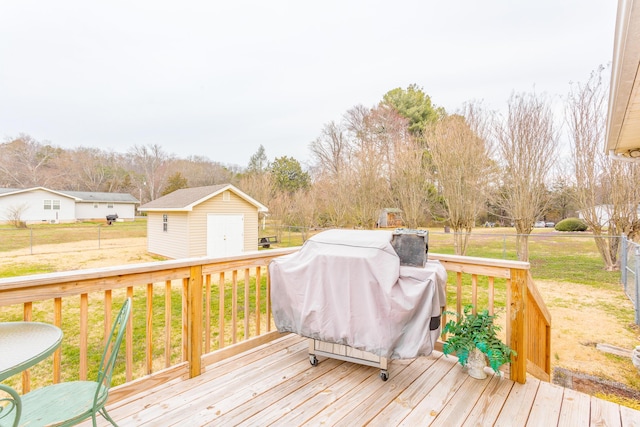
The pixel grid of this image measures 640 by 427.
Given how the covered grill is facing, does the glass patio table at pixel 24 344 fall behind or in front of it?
in front

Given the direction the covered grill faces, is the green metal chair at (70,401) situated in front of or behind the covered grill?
in front

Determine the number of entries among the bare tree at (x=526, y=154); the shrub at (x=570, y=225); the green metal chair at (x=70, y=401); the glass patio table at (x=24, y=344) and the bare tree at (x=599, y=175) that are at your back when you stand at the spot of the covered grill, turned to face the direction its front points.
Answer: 3

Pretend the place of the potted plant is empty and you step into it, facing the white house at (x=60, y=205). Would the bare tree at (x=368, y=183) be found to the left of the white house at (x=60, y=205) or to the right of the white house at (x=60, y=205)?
right

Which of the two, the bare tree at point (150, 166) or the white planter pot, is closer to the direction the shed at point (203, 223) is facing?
the white planter pot

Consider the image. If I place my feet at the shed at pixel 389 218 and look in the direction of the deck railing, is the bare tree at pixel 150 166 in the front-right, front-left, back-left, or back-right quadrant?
back-right

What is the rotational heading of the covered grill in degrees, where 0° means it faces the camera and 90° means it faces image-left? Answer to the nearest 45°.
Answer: approximately 45°

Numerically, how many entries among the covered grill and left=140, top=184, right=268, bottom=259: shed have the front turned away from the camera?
0

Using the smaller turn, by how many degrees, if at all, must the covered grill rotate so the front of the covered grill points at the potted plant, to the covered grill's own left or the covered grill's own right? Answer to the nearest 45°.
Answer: approximately 135° to the covered grill's own left

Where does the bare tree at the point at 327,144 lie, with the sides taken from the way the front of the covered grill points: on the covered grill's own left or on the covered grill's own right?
on the covered grill's own right

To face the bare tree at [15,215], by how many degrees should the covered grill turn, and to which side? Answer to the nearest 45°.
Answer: approximately 90° to its right
